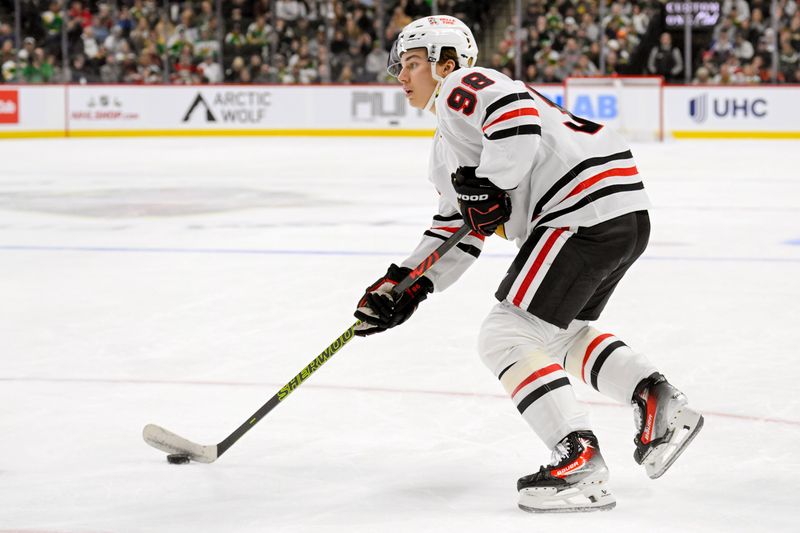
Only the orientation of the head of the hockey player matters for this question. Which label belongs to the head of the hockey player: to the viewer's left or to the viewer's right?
to the viewer's left

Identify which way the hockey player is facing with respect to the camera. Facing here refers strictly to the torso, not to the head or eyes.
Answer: to the viewer's left
